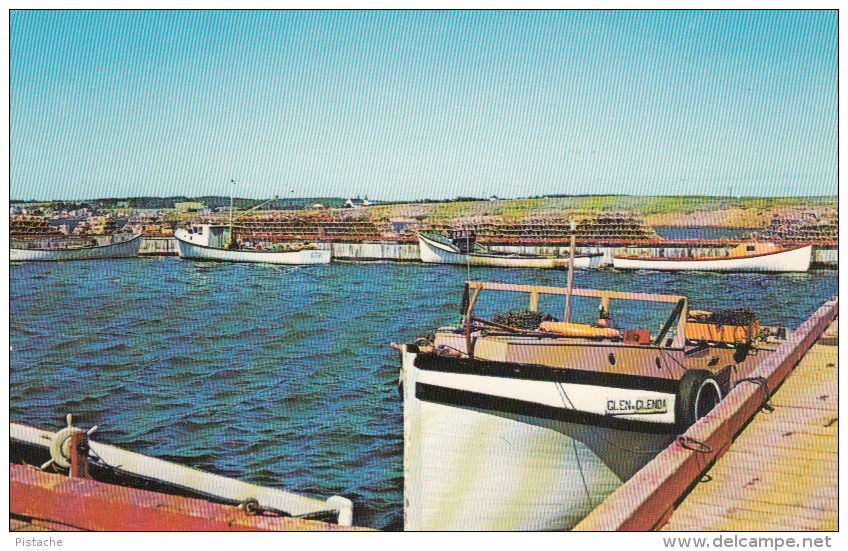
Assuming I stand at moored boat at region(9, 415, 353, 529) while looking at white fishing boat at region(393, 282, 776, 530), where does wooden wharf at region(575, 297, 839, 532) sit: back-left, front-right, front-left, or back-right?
front-right

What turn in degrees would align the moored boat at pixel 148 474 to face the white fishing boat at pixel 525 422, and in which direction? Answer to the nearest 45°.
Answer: approximately 45° to its left

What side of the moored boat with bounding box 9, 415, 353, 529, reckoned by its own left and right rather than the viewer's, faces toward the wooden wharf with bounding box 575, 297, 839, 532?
front
